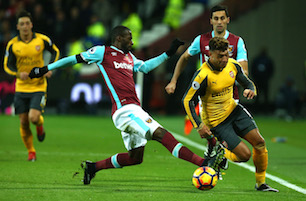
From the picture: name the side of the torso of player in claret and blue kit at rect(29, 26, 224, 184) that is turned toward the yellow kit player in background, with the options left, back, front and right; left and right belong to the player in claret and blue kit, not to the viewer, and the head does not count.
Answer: back

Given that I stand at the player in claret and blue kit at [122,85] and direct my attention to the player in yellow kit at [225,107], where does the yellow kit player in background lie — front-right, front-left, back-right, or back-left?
back-left

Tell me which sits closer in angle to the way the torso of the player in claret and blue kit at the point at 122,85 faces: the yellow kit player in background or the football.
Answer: the football

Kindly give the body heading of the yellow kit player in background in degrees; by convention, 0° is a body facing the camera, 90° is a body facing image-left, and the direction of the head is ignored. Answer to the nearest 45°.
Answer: approximately 0°
